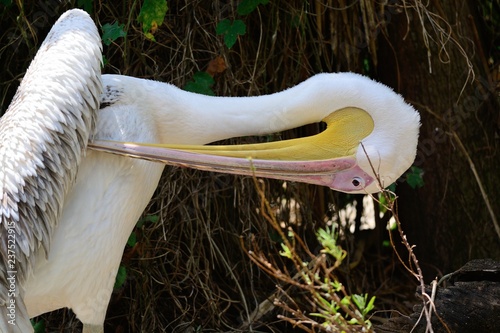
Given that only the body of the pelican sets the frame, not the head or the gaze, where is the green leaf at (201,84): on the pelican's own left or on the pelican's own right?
on the pelican's own left

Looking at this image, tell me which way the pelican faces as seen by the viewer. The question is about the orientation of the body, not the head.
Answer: to the viewer's right

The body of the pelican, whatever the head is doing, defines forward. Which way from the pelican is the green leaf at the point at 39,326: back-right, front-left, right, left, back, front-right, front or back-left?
back-left

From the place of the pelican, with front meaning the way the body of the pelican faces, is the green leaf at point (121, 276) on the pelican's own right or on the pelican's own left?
on the pelican's own left

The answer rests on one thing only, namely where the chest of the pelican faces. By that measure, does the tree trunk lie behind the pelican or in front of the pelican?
in front

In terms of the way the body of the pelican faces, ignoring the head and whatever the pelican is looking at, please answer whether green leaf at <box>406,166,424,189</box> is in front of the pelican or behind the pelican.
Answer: in front

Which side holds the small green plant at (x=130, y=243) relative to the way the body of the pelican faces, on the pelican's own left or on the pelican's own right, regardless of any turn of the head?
on the pelican's own left
